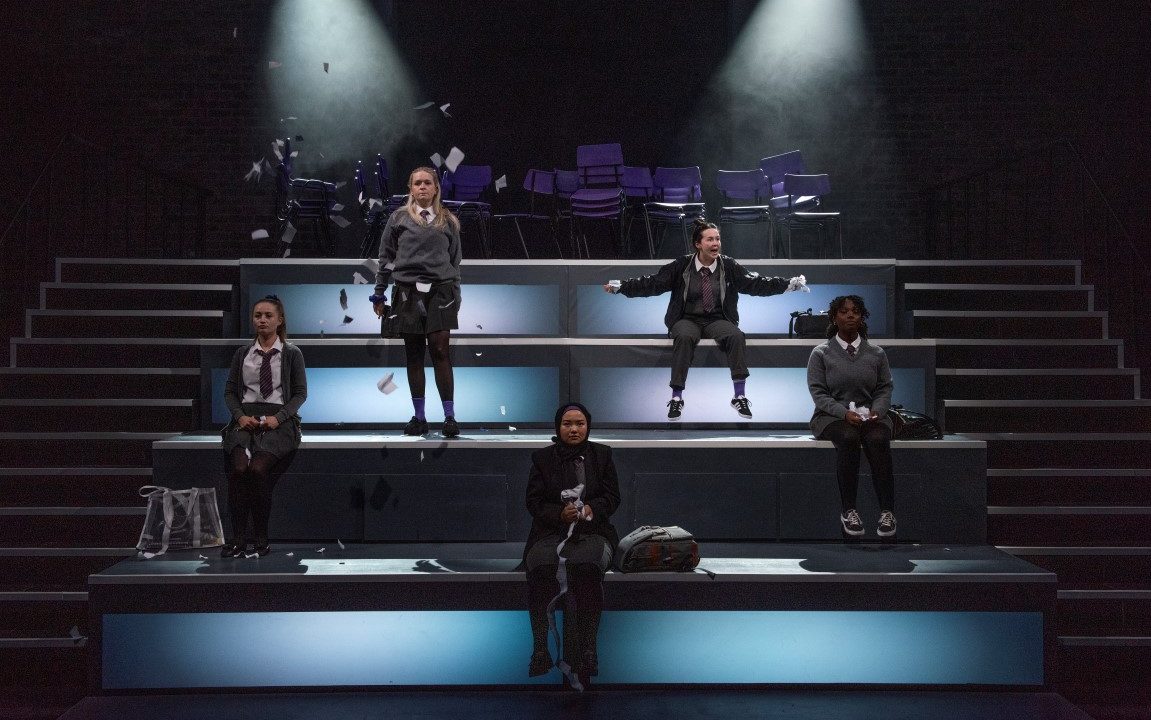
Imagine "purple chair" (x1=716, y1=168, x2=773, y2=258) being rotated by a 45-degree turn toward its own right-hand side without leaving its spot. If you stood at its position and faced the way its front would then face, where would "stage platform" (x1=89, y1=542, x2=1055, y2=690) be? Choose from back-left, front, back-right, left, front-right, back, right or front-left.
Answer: front-left

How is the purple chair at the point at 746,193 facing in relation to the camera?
toward the camera

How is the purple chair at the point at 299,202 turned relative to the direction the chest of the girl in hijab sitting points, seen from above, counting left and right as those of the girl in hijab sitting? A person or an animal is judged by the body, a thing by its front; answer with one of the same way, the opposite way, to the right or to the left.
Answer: to the left

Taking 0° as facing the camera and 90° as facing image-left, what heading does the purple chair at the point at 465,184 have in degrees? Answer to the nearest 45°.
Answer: approximately 45°

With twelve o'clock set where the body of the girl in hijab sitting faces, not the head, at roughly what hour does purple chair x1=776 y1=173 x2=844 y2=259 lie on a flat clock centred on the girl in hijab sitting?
The purple chair is roughly at 7 o'clock from the girl in hijab sitting.

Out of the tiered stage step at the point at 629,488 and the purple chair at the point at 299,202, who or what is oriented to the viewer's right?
the purple chair

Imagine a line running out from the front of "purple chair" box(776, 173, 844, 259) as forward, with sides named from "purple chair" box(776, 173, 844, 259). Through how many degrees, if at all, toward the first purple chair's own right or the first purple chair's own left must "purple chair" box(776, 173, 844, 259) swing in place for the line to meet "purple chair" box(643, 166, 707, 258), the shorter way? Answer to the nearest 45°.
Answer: approximately 135° to the first purple chair's own right

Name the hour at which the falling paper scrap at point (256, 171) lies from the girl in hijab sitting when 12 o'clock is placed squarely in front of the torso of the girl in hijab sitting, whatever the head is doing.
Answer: The falling paper scrap is roughly at 5 o'clock from the girl in hijab sitting.

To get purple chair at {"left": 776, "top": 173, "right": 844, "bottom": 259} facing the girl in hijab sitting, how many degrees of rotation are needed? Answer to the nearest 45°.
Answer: approximately 45° to its right

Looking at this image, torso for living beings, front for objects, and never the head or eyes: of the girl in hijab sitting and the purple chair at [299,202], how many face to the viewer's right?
1

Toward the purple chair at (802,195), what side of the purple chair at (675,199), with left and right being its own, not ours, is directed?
left

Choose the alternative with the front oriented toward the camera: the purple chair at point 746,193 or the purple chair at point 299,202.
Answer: the purple chair at point 746,193

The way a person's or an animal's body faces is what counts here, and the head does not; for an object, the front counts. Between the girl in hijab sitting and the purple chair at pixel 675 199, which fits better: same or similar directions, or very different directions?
same or similar directions

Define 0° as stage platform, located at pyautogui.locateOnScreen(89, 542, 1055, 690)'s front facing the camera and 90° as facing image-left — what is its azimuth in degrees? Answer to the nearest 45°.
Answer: approximately 0°

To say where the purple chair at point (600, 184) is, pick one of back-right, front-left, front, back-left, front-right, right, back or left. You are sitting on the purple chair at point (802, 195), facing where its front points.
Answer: back-right

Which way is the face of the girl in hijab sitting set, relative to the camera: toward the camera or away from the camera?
toward the camera

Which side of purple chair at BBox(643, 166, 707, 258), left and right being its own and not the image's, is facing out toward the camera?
front

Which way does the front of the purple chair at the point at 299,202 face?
to the viewer's right

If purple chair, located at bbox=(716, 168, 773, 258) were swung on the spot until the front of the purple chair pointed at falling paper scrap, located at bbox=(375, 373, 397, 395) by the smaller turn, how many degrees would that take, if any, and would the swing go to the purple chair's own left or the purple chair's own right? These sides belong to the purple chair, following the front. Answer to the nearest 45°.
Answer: approximately 45° to the purple chair's own right

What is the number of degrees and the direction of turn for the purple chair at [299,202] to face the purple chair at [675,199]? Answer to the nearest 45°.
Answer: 0° — it already faces it
